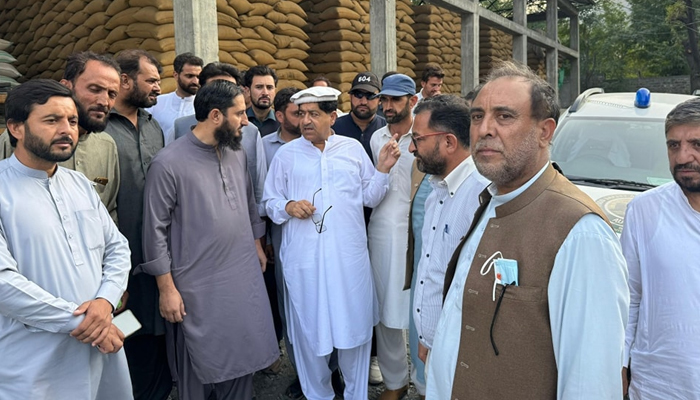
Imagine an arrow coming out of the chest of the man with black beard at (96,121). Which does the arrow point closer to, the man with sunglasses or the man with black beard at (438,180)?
the man with black beard

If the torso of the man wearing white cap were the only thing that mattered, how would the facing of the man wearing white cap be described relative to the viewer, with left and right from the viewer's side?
facing the viewer

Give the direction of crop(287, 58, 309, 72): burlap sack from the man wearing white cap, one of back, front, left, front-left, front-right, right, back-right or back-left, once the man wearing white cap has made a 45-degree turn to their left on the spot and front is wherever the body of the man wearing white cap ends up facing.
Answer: back-left

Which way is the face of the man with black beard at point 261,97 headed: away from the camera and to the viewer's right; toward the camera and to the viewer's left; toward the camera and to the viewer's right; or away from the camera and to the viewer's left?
toward the camera and to the viewer's right

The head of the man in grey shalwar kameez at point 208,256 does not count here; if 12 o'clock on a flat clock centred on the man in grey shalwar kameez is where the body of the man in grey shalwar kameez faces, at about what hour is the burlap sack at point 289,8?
The burlap sack is roughly at 8 o'clock from the man in grey shalwar kameez.

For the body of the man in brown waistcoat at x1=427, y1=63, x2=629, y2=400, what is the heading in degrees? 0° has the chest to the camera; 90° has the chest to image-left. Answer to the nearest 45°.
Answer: approximately 45°

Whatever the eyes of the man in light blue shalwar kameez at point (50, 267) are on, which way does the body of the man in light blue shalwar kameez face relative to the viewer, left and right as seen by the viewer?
facing the viewer and to the right of the viewer

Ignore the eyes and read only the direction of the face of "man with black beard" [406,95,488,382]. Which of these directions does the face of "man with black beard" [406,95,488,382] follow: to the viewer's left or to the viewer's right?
to the viewer's left

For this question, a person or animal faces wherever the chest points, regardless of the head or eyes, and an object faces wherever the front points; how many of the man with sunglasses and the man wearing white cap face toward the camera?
2

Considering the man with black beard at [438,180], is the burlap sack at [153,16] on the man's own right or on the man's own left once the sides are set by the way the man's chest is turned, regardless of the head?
on the man's own right

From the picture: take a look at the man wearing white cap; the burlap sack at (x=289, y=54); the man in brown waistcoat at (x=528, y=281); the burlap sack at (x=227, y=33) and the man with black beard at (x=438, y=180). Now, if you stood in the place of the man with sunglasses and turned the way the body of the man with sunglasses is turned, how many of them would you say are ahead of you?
3

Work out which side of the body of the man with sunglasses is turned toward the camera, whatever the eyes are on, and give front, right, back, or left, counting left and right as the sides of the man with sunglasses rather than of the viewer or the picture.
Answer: front

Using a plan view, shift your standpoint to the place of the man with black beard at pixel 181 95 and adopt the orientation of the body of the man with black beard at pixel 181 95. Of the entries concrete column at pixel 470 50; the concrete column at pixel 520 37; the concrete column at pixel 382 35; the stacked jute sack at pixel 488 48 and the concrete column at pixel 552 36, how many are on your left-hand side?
5

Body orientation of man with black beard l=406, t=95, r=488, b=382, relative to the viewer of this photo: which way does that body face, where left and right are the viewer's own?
facing the viewer and to the left of the viewer

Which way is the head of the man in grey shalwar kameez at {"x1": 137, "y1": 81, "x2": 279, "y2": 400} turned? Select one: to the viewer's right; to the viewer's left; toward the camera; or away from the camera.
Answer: to the viewer's right

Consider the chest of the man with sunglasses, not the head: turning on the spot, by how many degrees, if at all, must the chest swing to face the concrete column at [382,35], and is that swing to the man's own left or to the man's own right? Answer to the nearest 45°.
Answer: approximately 180°
